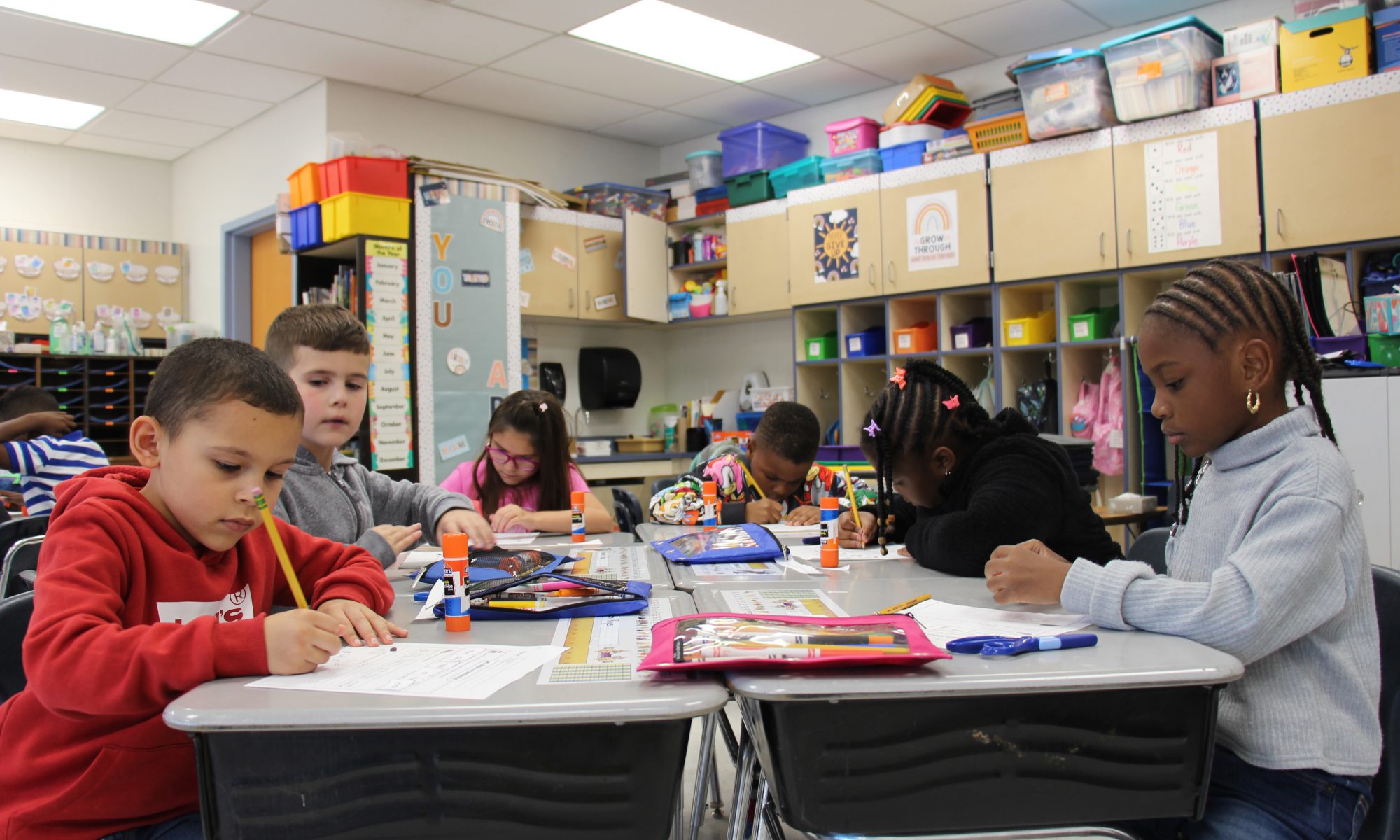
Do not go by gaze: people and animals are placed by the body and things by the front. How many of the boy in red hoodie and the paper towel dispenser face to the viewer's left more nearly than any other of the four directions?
0

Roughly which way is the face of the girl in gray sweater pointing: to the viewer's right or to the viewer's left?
to the viewer's left

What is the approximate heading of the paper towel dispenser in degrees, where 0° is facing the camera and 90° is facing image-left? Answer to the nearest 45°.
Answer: approximately 315°

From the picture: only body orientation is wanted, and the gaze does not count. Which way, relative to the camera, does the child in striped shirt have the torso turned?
to the viewer's left

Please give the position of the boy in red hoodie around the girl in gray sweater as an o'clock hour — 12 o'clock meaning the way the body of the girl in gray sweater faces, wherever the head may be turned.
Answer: The boy in red hoodie is roughly at 11 o'clock from the girl in gray sweater.

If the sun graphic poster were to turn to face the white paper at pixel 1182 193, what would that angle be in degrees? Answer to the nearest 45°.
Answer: approximately 90° to its left

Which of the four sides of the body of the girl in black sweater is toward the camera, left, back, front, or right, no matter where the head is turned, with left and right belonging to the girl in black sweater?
left

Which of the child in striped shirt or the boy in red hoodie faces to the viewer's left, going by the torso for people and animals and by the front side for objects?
the child in striped shirt

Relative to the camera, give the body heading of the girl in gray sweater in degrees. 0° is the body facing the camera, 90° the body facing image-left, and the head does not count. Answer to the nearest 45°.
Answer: approximately 90°

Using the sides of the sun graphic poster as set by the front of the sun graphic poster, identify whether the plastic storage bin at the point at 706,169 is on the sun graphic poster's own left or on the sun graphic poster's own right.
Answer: on the sun graphic poster's own right

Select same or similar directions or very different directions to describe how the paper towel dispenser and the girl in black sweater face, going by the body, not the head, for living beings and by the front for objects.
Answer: very different directions
